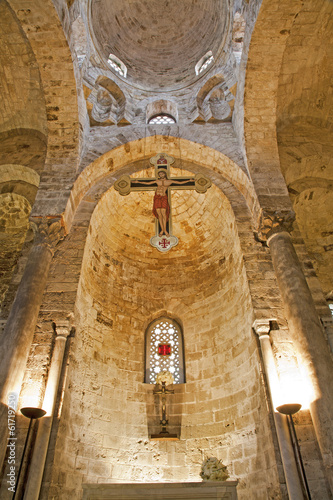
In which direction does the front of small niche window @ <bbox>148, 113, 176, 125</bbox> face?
toward the camera

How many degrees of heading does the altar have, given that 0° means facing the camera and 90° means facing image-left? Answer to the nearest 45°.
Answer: approximately 0°

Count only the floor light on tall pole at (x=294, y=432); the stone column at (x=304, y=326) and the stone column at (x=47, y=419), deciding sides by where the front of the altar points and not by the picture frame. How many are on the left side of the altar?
2

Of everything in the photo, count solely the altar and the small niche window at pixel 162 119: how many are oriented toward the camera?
2

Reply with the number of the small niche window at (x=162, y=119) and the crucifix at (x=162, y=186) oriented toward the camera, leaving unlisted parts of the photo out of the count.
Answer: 2

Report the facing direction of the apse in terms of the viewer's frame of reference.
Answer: facing the viewer
